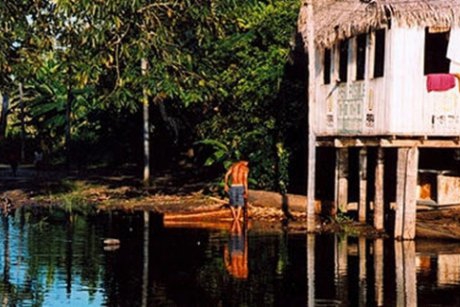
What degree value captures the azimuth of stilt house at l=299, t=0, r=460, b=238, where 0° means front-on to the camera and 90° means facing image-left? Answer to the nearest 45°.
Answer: approximately 45°
